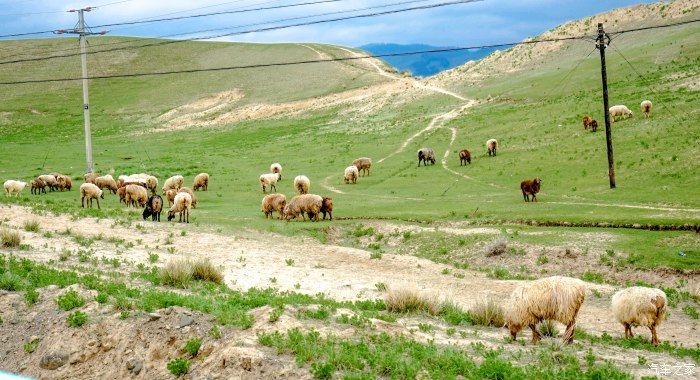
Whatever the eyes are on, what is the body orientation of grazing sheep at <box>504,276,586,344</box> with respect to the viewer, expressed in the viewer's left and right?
facing to the left of the viewer

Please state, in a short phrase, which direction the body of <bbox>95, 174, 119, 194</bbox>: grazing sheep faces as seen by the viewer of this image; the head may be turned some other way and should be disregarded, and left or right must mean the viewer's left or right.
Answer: facing to the right of the viewer

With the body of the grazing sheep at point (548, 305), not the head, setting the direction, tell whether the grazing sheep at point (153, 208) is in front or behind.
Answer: in front

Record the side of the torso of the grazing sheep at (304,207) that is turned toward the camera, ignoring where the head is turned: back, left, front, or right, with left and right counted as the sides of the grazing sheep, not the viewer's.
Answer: left
